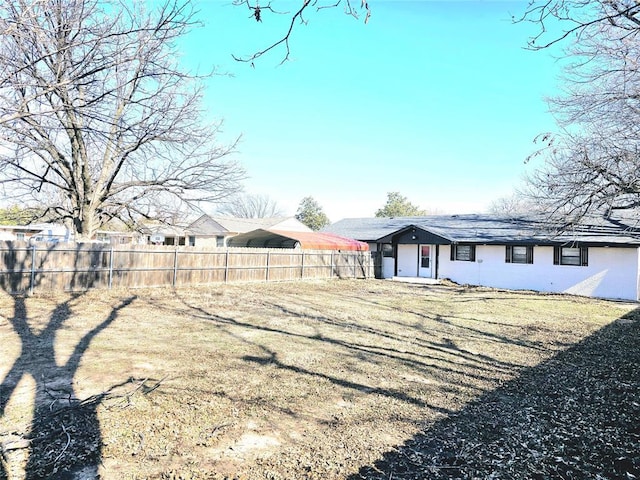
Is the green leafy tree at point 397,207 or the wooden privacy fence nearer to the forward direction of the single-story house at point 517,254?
the wooden privacy fence

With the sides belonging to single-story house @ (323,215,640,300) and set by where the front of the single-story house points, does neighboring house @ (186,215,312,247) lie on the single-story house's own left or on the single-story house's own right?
on the single-story house's own right

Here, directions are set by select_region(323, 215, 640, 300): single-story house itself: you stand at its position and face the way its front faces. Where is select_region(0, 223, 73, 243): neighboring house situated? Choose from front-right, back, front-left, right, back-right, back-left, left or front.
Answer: front-right

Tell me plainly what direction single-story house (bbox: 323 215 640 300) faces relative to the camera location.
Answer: facing the viewer and to the left of the viewer

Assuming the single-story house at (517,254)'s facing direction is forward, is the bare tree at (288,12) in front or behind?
in front

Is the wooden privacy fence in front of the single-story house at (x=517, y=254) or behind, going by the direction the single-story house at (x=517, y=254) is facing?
in front

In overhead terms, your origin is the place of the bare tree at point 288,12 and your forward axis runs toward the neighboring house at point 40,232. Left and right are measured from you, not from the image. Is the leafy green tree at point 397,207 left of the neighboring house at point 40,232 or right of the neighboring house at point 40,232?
right

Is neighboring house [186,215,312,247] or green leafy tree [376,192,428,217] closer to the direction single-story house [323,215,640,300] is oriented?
the neighboring house

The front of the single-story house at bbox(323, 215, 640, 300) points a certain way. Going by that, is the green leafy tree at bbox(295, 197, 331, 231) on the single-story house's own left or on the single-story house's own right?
on the single-story house's own right
